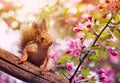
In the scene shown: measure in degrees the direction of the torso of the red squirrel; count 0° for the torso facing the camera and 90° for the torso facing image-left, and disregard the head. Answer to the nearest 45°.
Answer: approximately 315°
